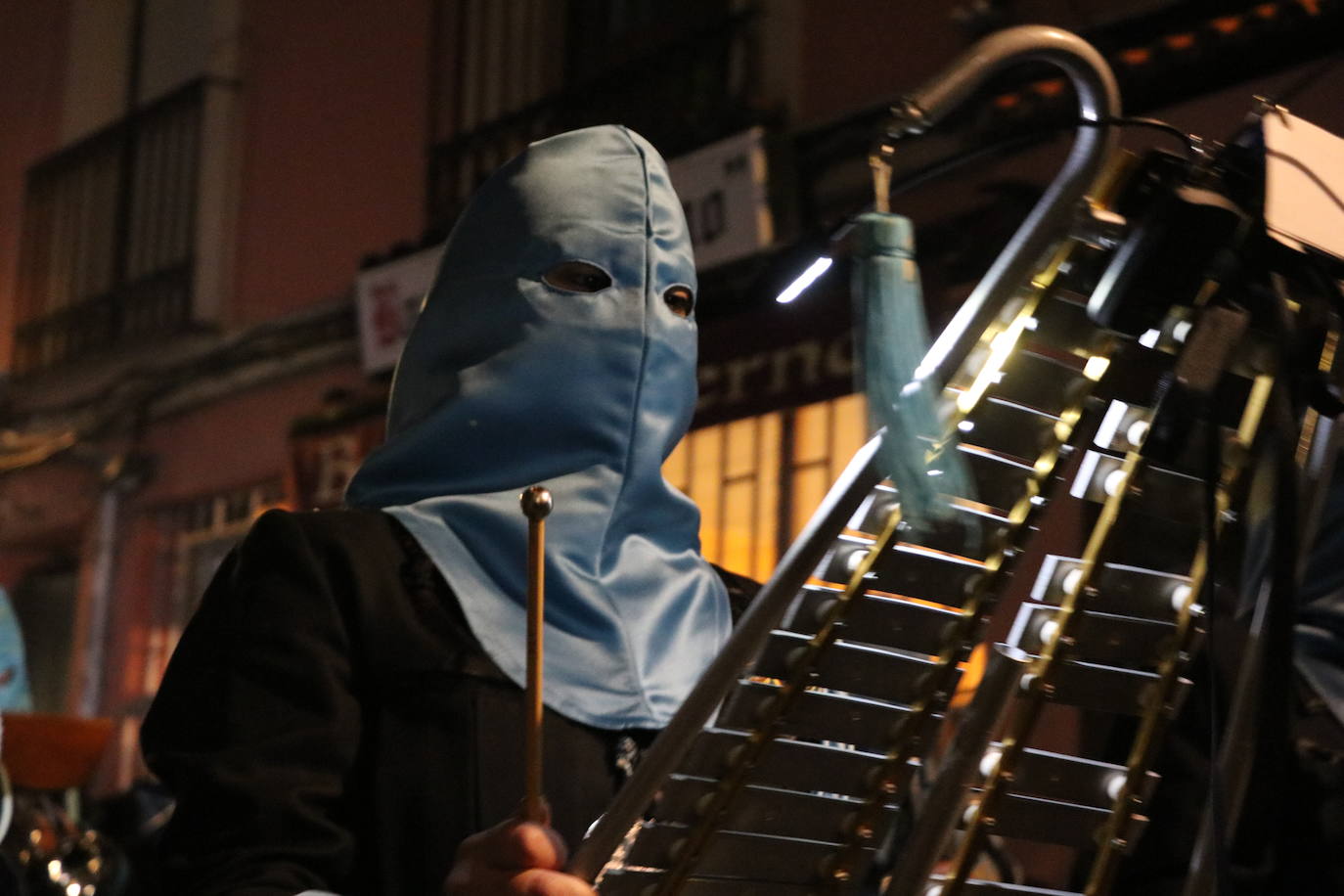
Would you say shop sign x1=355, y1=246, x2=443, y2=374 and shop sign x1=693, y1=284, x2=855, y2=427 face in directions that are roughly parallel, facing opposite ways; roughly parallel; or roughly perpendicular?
roughly parallel

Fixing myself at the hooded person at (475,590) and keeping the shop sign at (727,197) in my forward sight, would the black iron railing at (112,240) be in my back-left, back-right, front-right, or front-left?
front-left

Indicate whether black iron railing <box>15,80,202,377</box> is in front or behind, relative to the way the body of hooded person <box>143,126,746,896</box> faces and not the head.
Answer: behind

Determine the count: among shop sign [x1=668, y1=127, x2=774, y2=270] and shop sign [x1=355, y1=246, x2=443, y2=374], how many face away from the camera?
0

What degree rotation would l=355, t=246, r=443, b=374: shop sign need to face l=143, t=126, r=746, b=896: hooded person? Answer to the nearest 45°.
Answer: approximately 45° to its left

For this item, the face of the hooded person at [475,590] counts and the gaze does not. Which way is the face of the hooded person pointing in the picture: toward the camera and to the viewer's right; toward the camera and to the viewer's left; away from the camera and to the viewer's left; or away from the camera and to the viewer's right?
toward the camera and to the viewer's right

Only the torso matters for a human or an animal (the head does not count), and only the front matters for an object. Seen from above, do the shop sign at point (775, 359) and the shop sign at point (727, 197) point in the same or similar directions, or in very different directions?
same or similar directions

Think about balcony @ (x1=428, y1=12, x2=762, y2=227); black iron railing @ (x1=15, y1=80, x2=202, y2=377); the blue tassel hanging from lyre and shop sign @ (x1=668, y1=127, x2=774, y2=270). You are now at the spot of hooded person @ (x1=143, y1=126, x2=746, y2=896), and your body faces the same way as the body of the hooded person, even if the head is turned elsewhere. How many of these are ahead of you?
1

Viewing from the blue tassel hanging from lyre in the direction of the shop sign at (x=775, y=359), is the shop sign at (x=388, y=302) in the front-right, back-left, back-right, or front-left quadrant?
front-left

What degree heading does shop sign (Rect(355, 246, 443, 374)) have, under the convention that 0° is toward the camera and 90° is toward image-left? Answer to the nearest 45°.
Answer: approximately 45°

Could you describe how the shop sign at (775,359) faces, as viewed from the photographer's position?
facing the viewer and to the left of the viewer

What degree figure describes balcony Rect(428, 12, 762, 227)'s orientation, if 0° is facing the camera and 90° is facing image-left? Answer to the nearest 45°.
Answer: approximately 45°

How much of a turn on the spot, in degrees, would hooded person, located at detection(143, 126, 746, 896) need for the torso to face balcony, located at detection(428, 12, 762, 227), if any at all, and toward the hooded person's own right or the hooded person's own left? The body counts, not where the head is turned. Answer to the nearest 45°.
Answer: approximately 135° to the hooded person's own left

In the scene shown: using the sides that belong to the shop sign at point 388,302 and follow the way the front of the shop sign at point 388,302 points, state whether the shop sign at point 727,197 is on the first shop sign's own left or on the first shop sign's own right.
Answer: on the first shop sign's own left

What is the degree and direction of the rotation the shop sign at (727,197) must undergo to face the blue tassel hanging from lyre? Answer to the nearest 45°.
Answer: approximately 45° to its left

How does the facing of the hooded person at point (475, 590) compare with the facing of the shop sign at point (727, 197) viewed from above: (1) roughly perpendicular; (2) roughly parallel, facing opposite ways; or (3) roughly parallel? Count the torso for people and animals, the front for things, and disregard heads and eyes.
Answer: roughly perpendicular
